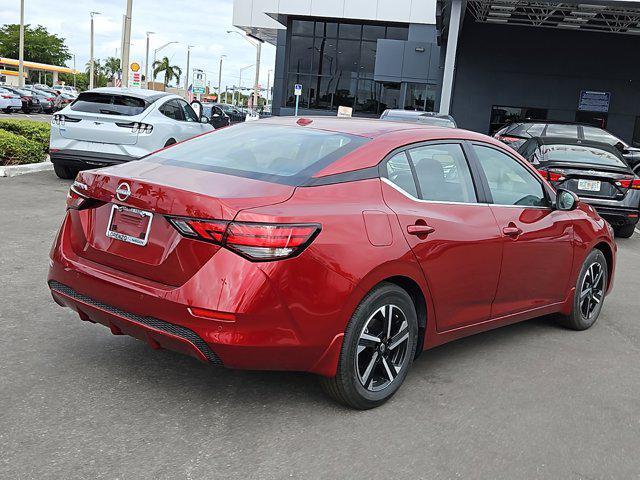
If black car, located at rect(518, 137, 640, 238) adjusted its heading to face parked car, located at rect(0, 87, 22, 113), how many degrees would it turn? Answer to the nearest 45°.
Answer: approximately 45° to its left

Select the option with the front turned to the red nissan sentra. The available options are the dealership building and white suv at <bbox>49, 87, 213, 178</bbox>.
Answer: the dealership building

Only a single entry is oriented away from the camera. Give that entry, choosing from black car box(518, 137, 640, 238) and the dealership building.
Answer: the black car

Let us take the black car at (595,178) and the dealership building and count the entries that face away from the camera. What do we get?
1

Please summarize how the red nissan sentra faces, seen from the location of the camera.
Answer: facing away from the viewer and to the right of the viewer

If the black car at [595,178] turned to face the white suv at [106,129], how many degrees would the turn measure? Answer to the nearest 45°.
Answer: approximately 90° to its left

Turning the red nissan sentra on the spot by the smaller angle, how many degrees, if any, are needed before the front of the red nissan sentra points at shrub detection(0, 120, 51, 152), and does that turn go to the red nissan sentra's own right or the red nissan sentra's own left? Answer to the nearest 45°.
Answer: approximately 90° to the red nissan sentra's own left

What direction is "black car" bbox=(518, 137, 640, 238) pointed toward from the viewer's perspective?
away from the camera

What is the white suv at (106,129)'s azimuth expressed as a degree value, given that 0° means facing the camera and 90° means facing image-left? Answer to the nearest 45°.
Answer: approximately 225°

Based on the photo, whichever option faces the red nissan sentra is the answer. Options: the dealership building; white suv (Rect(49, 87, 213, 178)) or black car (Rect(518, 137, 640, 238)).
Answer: the dealership building

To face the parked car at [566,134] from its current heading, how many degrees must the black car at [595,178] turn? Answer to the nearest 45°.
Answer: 0° — it already faces it

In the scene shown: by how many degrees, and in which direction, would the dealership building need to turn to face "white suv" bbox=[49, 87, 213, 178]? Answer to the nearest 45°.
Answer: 0° — it already faces it

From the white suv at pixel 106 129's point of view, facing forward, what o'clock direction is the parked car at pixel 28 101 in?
The parked car is roughly at 10 o'clock from the white suv.
